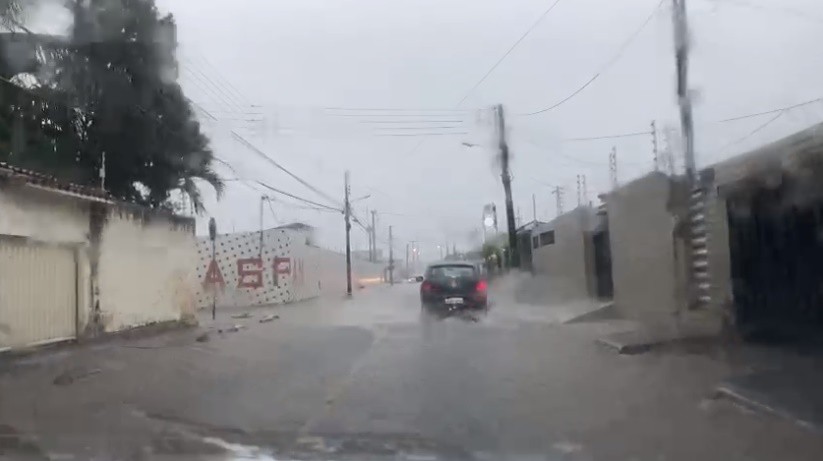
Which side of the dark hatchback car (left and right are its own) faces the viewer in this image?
back

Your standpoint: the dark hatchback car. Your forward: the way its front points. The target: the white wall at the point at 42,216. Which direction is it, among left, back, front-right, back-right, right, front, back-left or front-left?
back-left

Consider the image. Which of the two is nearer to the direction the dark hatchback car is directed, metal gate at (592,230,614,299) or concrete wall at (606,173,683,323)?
the metal gate

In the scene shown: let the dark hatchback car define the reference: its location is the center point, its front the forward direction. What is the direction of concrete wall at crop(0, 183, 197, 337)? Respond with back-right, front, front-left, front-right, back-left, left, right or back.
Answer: back-left

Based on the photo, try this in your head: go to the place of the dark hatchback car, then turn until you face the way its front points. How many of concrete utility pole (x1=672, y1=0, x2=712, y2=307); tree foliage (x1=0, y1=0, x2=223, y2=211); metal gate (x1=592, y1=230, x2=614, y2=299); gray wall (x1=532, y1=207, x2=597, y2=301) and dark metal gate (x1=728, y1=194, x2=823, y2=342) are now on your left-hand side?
1

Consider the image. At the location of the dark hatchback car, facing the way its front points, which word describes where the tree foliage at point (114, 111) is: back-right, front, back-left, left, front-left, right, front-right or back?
left

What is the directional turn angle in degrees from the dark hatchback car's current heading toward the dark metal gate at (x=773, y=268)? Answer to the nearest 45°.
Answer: approximately 135° to its right

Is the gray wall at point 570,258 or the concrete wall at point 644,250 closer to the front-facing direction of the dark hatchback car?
the gray wall

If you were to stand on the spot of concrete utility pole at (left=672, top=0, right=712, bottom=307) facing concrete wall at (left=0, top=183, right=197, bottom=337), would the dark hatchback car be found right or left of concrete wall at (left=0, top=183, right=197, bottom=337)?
right

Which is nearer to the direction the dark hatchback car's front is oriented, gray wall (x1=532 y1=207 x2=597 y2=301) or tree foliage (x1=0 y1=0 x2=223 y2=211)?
the gray wall

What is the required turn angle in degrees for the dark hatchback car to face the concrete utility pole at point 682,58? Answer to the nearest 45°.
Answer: approximately 135° to its right

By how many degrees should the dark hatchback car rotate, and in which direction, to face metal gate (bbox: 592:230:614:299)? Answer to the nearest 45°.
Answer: approximately 45° to its right

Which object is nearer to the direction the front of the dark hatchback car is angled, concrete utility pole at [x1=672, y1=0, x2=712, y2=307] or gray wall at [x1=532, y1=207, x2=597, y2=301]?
the gray wall

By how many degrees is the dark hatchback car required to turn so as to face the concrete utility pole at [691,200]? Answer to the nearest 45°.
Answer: approximately 135° to its right

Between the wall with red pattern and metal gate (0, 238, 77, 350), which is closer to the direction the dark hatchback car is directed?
the wall with red pattern
